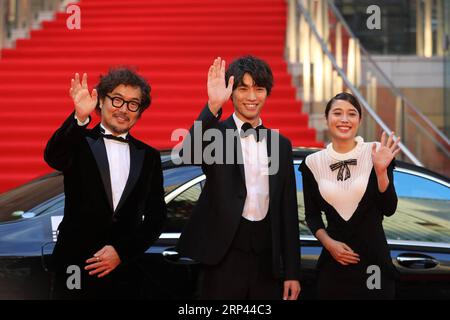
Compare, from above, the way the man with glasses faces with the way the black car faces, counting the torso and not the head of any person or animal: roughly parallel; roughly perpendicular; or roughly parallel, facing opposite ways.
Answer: roughly perpendicular

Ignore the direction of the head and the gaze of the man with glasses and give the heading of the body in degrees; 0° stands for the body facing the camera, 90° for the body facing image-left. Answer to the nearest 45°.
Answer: approximately 0°

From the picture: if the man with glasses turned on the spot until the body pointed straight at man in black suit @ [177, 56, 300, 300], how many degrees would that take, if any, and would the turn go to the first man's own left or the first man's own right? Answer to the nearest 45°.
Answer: approximately 90° to the first man's own left

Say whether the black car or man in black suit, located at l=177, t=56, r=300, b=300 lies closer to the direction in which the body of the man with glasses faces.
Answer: the man in black suit

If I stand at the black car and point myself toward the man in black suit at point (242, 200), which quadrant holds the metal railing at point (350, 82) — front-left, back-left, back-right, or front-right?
back-left
